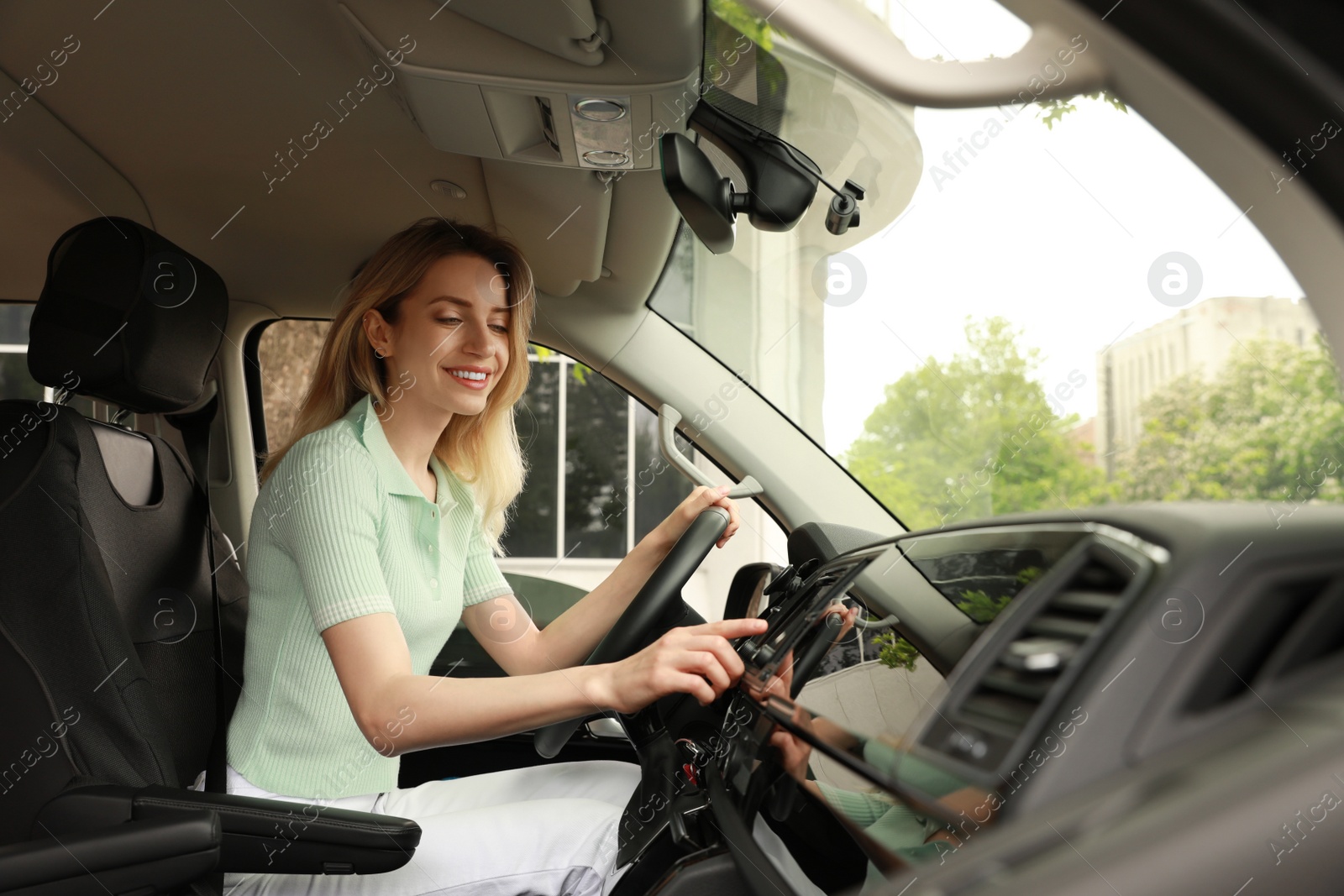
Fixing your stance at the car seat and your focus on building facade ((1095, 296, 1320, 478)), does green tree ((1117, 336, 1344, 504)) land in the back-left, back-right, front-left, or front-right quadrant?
front-right

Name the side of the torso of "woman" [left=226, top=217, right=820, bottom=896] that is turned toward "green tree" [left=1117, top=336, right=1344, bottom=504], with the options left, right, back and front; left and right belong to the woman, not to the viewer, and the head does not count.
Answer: front

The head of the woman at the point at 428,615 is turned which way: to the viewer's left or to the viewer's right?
to the viewer's right

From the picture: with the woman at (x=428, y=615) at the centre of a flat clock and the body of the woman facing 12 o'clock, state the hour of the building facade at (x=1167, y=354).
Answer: The building facade is roughly at 11 o'clock from the woman.

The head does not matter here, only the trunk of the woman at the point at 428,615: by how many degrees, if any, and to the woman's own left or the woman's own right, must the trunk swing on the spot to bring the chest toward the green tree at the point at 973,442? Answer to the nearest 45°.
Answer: approximately 45° to the woman's own left

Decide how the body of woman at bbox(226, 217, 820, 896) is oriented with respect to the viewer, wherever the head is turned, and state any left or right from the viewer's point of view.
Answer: facing the viewer and to the right of the viewer
